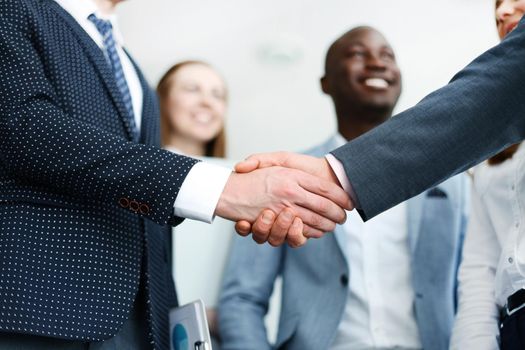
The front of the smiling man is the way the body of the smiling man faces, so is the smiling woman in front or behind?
behind

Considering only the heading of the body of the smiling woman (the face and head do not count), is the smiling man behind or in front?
in front

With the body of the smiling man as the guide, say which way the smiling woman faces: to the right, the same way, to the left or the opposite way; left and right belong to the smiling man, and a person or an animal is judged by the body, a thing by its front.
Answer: the same way

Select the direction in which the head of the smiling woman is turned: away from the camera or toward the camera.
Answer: toward the camera

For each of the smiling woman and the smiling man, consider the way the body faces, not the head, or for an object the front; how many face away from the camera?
0

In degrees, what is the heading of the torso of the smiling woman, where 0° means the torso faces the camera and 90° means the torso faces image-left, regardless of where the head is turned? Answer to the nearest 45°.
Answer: approximately 315°

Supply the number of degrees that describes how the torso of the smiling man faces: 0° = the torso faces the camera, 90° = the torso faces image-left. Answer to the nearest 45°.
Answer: approximately 315°
